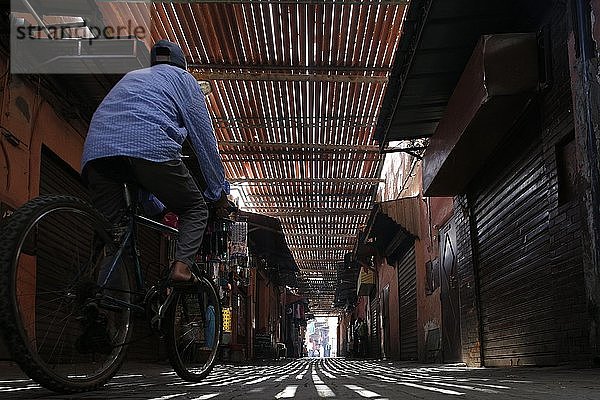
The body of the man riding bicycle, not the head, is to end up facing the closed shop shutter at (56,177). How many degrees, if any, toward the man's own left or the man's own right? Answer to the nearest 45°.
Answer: approximately 45° to the man's own left

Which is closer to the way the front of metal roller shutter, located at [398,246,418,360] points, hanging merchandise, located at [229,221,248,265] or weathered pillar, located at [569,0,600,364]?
the hanging merchandise

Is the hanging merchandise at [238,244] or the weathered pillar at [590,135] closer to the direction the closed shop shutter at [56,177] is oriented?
the weathered pillar

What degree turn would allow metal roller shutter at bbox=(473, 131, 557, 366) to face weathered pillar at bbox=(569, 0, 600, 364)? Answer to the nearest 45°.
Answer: approximately 45° to its left

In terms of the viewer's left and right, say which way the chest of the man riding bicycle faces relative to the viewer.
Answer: facing away from the viewer and to the right of the viewer

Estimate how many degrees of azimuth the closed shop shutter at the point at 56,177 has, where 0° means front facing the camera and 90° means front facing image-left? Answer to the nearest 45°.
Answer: approximately 315°

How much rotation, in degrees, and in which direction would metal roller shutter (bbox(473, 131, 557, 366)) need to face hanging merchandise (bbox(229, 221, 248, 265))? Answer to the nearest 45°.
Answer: approximately 90° to its right

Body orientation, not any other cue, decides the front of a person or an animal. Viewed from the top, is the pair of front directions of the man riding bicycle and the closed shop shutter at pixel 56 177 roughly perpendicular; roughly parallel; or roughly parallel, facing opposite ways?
roughly perpendicular

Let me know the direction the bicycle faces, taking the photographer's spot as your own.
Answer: facing away from the viewer and to the right of the viewer

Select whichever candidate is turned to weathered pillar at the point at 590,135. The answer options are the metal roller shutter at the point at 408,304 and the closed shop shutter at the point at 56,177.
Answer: the closed shop shutter

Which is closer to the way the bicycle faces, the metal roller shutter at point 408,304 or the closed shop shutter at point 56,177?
the metal roller shutter

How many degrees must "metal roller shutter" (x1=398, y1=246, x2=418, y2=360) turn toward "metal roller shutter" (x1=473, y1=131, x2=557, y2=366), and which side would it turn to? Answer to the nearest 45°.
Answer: approximately 90° to its left

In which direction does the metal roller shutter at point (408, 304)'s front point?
to the viewer's left
